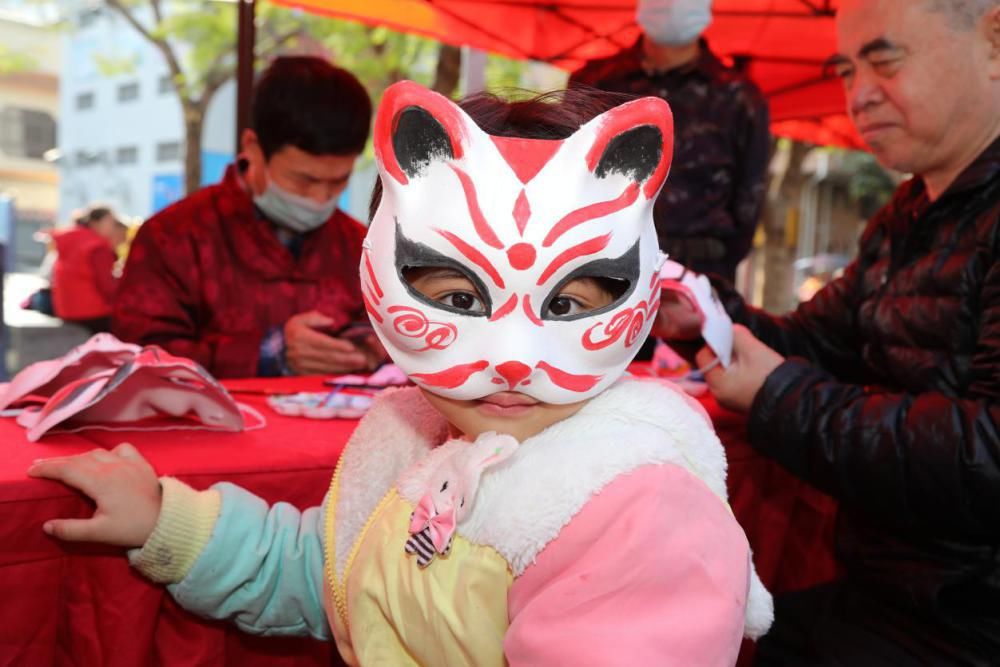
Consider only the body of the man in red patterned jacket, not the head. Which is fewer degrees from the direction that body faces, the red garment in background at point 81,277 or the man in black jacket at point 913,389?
the man in black jacket

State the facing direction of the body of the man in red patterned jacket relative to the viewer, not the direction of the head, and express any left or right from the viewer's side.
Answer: facing the viewer and to the right of the viewer

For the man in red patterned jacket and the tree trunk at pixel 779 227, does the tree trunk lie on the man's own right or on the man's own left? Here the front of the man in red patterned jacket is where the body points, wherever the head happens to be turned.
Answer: on the man's own left

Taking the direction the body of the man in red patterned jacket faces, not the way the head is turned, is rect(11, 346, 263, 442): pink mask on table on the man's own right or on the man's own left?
on the man's own right

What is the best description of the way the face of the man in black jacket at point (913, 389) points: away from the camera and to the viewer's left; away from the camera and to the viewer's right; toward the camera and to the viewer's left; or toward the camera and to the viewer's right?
toward the camera and to the viewer's left

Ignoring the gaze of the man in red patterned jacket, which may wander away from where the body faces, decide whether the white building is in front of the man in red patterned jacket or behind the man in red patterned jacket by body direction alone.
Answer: behind

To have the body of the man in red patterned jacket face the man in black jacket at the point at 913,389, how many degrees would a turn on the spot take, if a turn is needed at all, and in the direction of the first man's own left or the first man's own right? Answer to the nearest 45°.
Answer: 0° — they already face them

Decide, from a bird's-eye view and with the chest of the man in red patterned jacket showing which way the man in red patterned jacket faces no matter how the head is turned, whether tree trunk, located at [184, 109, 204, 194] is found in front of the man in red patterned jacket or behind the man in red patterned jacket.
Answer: behind

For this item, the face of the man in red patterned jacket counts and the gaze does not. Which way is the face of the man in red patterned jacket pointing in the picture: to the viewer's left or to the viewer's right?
to the viewer's right
